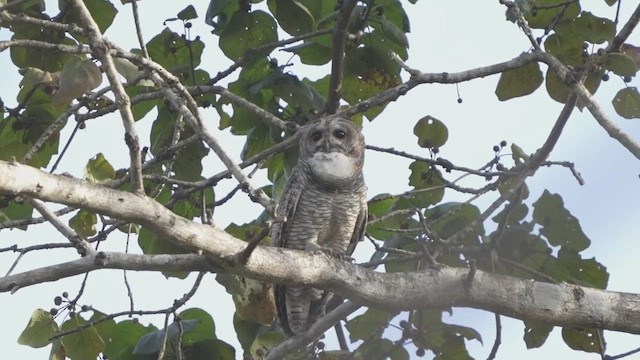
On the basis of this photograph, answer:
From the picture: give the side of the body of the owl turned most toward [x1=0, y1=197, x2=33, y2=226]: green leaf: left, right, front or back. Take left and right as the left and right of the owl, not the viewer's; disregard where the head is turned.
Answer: right

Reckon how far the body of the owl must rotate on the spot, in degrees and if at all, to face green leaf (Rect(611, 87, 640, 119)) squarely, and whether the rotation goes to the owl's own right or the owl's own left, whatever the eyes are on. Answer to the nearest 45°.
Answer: approximately 45° to the owl's own left

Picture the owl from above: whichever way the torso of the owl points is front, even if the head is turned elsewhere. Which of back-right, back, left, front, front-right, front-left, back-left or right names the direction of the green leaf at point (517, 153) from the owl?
front-left

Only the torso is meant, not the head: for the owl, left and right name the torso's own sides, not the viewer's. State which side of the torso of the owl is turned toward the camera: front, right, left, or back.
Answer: front
